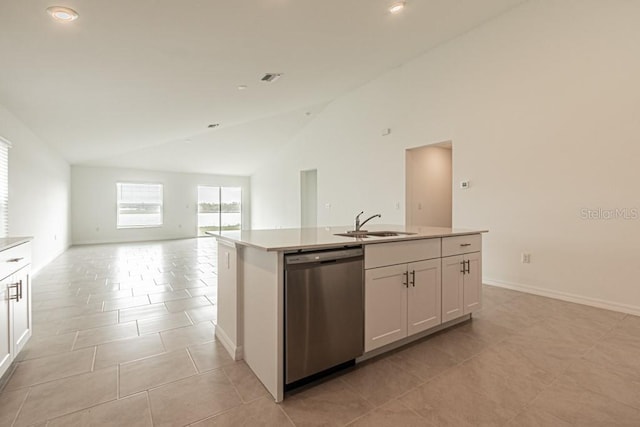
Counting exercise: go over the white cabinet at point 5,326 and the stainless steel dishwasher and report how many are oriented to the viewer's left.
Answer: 0

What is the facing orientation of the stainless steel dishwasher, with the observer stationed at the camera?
facing the viewer and to the right of the viewer

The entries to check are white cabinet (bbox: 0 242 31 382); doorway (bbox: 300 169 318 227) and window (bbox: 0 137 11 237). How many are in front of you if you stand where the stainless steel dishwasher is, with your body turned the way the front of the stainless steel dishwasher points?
0

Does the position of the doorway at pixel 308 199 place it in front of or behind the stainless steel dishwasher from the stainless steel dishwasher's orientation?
behind

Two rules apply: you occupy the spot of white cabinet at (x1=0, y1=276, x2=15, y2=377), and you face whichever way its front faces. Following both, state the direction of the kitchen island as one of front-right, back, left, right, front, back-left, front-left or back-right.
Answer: front-right

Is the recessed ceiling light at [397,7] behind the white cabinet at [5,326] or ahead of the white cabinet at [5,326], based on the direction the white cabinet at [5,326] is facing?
ahead

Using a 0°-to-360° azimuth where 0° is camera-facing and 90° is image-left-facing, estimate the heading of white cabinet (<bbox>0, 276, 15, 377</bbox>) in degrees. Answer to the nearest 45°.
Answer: approximately 270°

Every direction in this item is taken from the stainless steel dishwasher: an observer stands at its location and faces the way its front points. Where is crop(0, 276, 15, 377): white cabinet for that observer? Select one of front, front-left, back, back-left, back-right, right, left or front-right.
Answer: back-right

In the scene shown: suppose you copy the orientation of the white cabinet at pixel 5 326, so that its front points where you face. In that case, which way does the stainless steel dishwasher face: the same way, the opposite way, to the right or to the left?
to the right
